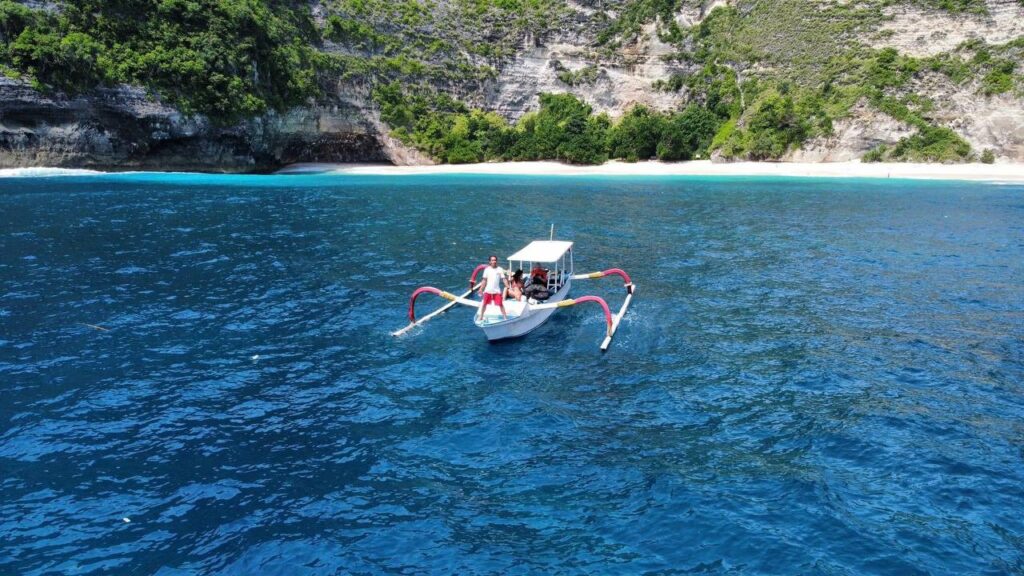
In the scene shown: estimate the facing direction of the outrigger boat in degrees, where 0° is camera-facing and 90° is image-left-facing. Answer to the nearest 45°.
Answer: approximately 45°

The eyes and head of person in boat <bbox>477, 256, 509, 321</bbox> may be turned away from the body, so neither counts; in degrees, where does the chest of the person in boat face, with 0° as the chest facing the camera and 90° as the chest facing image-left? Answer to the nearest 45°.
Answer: approximately 0°

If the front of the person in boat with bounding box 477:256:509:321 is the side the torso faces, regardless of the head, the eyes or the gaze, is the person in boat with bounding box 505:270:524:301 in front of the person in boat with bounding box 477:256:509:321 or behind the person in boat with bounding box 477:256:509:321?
behind
